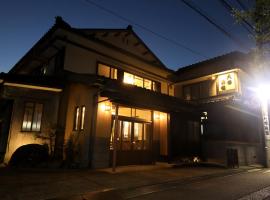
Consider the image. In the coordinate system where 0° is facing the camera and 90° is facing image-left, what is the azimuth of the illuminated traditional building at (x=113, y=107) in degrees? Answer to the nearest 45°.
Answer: approximately 315°
